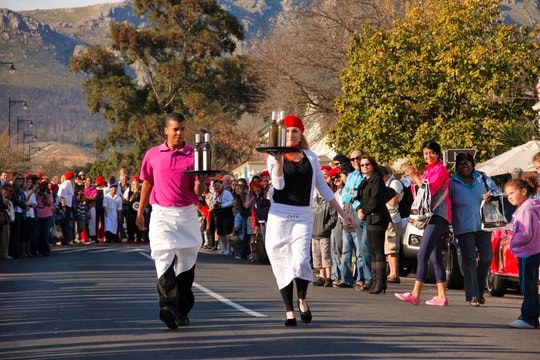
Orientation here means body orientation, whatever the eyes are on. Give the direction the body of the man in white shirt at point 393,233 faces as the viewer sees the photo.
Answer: to the viewer's left

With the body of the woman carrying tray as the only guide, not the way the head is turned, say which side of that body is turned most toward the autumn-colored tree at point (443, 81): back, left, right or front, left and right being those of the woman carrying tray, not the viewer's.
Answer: back

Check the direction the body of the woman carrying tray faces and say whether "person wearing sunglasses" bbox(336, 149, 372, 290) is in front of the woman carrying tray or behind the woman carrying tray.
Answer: behind

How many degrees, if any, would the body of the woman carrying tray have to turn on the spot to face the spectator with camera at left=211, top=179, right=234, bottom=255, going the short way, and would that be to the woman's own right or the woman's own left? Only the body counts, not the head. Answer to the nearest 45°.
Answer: approximately 180°

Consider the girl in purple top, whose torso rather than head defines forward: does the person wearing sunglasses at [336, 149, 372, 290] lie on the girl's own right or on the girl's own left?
on the girl's own right

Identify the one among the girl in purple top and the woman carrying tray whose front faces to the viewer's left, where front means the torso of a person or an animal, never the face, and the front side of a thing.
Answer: the girl in purple top

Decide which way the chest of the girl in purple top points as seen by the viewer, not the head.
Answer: to the viewer's left
